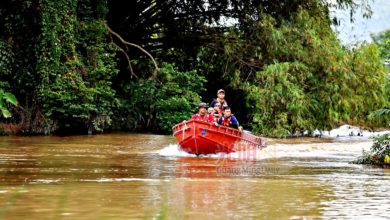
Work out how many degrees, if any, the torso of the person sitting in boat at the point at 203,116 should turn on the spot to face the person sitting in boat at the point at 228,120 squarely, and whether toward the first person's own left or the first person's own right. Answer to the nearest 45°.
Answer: approximately 90° to the first person's own left

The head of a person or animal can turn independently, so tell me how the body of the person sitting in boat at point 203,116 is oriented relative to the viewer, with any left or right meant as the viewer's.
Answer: facing the viewer

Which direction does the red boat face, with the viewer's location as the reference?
facing the viewer and to the left of the viewer

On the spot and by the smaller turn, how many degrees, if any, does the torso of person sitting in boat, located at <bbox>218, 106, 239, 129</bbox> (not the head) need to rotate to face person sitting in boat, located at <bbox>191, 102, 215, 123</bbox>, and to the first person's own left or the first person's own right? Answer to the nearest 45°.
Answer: approximately 45° to the first person's own right

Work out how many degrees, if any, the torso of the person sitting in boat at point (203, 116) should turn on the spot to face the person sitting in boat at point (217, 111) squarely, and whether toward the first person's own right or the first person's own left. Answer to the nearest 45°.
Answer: approximately 135° to the first person's own left
